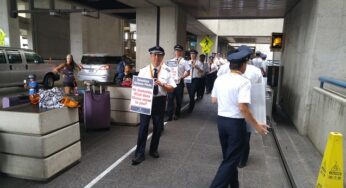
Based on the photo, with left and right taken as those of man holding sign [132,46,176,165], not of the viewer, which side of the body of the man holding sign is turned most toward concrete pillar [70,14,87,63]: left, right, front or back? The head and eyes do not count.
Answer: back

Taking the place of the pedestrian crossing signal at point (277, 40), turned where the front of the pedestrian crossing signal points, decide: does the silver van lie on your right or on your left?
on your right

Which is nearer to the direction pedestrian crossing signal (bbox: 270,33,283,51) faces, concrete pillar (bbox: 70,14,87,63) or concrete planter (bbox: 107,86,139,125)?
the concrete planter

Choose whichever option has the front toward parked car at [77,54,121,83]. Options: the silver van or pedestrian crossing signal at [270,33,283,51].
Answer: the silver van

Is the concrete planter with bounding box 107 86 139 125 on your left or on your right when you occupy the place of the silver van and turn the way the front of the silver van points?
on your right

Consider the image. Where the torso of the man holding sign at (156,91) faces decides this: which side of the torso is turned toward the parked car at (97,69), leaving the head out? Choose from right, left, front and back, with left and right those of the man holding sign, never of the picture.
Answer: back

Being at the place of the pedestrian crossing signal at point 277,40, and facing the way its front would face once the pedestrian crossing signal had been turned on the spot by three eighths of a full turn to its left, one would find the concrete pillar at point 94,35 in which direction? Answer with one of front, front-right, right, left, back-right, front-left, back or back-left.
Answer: left

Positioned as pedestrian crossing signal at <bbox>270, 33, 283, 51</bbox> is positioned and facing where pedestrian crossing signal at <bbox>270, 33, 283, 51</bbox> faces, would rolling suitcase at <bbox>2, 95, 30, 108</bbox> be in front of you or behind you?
in front

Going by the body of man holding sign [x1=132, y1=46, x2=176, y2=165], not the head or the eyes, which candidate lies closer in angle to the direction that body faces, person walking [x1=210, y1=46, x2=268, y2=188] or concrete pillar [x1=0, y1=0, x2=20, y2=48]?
the person walking

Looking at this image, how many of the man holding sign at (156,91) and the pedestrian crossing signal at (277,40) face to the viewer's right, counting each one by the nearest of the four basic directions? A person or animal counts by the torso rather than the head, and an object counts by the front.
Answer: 0

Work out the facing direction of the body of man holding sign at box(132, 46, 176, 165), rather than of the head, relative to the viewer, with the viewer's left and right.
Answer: facing the viewer

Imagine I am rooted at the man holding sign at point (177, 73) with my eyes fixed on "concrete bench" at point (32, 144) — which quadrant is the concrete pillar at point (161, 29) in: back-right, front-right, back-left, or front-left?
back-right
